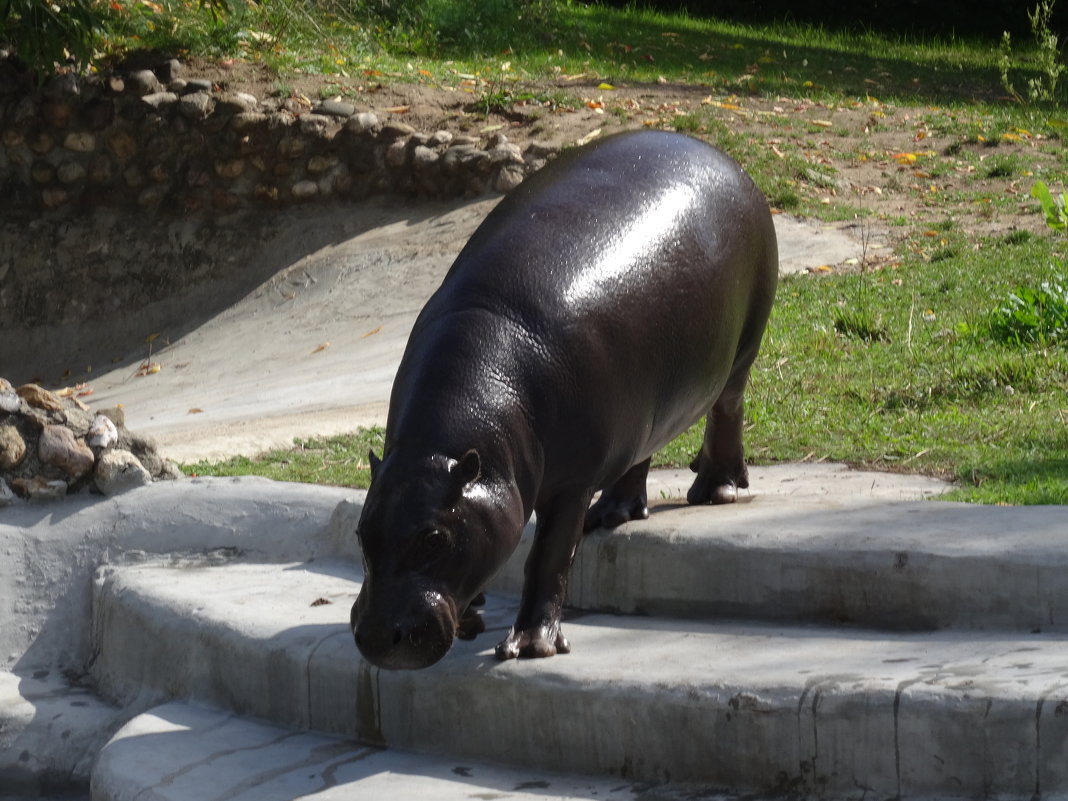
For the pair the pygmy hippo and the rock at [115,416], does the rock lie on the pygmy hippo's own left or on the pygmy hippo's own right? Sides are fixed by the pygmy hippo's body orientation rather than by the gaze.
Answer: on the pygmy hippo's own right

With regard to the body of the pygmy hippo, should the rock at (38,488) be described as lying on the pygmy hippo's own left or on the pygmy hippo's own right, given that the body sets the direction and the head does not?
on the pygmy hippo's own right

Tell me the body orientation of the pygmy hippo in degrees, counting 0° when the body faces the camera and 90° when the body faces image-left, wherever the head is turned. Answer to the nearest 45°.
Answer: approximately 45°

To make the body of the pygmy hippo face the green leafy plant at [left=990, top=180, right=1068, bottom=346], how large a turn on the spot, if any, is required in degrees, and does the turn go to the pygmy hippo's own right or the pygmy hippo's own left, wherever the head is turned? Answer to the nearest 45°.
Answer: approximately 180°

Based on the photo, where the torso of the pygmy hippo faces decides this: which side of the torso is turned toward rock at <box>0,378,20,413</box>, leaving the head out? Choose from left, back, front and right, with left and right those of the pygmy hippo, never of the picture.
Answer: right

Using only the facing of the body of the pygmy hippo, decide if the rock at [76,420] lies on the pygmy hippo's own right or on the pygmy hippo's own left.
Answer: on the pygmy hippo's own right

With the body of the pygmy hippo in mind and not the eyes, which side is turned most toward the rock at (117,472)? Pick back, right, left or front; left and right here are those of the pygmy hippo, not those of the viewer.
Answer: right

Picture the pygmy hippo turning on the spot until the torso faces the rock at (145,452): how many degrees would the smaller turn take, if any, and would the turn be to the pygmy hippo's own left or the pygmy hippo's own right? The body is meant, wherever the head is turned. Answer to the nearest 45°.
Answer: approximately 90° to the pygmy hippo's own right
